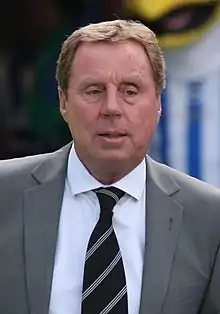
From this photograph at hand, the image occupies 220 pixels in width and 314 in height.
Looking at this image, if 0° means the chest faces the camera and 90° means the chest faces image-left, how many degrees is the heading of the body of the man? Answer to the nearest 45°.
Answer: approximately 0°

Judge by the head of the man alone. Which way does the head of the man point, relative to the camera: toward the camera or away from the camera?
toward the camera
